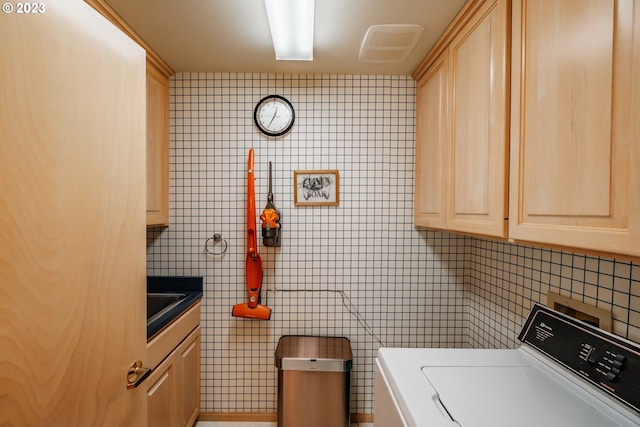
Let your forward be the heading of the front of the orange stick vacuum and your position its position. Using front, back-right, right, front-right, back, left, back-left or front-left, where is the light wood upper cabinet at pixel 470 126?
front-left

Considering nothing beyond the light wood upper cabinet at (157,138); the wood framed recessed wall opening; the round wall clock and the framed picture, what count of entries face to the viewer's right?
1

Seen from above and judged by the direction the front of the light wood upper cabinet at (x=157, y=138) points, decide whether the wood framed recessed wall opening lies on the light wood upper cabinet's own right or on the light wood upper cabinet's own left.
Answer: on the light wood upper cabinet's own right

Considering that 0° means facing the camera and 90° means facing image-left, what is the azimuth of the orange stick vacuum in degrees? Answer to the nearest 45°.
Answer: approximately 0°

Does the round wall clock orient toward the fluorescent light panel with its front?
yes

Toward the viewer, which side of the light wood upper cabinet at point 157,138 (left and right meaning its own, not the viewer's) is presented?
right
